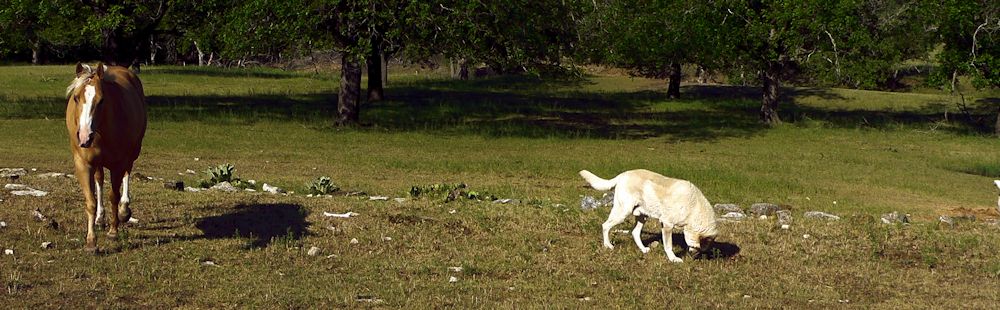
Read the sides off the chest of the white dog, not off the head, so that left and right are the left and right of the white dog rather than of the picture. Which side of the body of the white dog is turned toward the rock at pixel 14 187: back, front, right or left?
back

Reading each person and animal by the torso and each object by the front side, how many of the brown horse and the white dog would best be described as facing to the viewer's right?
1

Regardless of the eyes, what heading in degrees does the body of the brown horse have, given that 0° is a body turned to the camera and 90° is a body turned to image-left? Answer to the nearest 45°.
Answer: approximately 0°

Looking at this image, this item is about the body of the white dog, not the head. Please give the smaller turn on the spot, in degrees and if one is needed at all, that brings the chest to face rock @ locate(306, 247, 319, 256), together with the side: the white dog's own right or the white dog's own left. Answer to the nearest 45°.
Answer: approximately 180°

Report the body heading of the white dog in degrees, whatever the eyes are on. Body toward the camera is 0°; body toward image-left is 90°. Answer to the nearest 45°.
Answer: approximately 270°

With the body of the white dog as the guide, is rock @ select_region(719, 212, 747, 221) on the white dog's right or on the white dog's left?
on the white dog's left

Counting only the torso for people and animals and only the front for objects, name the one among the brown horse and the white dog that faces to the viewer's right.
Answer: the white dog

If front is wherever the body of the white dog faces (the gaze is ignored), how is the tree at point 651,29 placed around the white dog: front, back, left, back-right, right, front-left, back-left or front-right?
left

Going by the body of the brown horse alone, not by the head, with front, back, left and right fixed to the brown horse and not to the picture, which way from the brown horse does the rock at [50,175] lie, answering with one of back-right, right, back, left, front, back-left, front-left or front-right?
back
